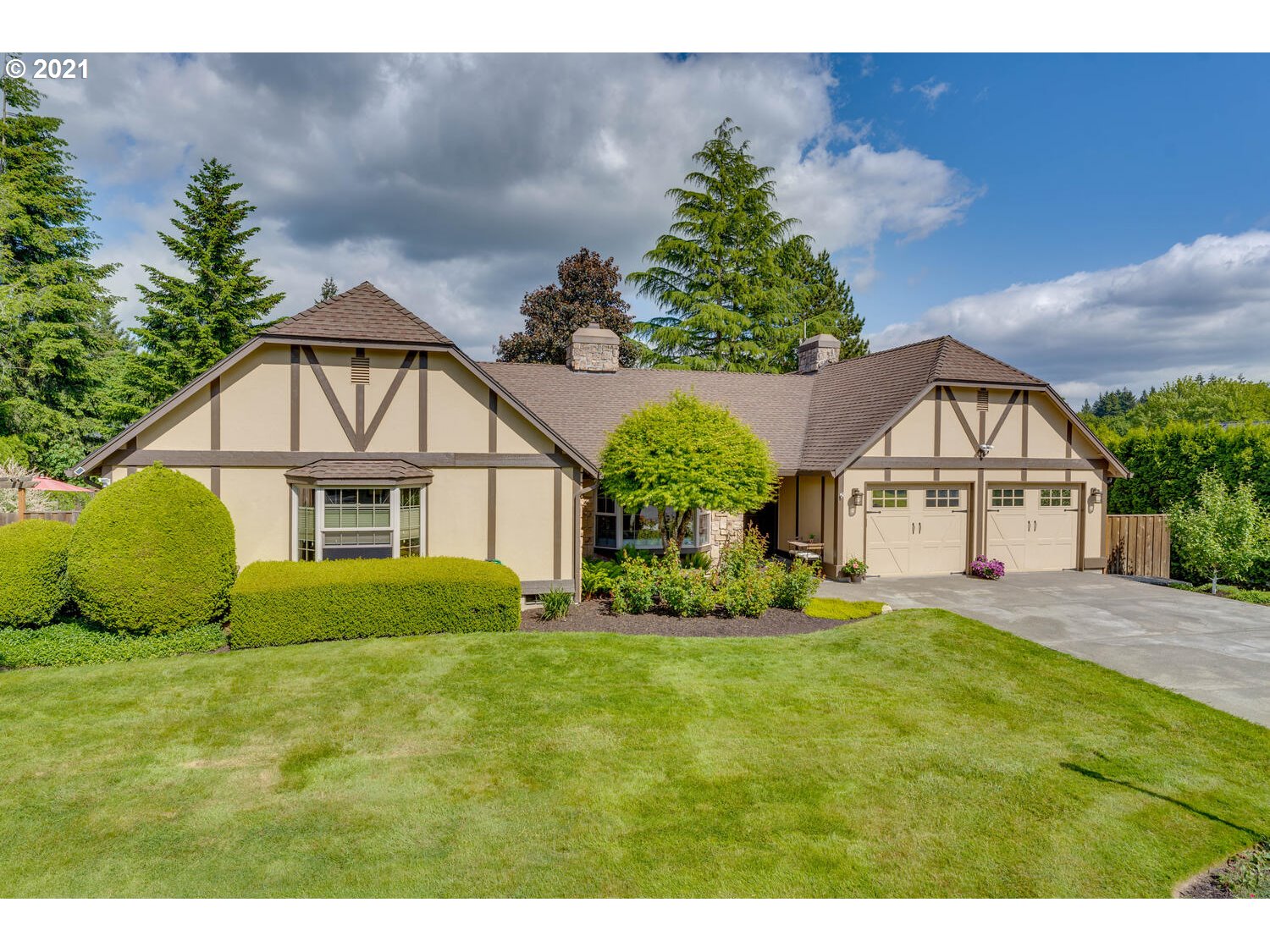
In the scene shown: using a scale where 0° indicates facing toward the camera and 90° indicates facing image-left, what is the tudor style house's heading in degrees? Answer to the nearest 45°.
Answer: approximately 0°

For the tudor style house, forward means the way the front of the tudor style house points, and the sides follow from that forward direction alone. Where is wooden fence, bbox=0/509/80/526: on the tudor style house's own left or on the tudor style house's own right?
on the tudor style house's own right

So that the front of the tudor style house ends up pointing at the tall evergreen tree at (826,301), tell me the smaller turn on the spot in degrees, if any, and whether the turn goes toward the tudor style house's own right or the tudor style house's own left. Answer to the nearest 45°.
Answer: approximately 135° to the tudor style house's own left

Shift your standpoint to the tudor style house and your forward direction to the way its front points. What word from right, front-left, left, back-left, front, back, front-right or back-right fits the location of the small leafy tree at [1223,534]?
left

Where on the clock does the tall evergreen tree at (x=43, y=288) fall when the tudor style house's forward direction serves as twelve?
The tall evergreen tree is roughly at 4 o'clock from the tudor style house.

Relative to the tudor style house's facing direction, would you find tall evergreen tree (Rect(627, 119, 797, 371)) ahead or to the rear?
to the rear

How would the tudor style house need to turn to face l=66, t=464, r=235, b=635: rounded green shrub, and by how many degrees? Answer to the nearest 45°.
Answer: approximately 45° to its right

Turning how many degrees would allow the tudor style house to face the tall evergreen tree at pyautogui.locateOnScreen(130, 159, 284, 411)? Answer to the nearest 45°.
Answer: approximately 135° to its right

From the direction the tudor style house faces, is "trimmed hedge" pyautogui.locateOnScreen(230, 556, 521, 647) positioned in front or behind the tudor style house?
in front
